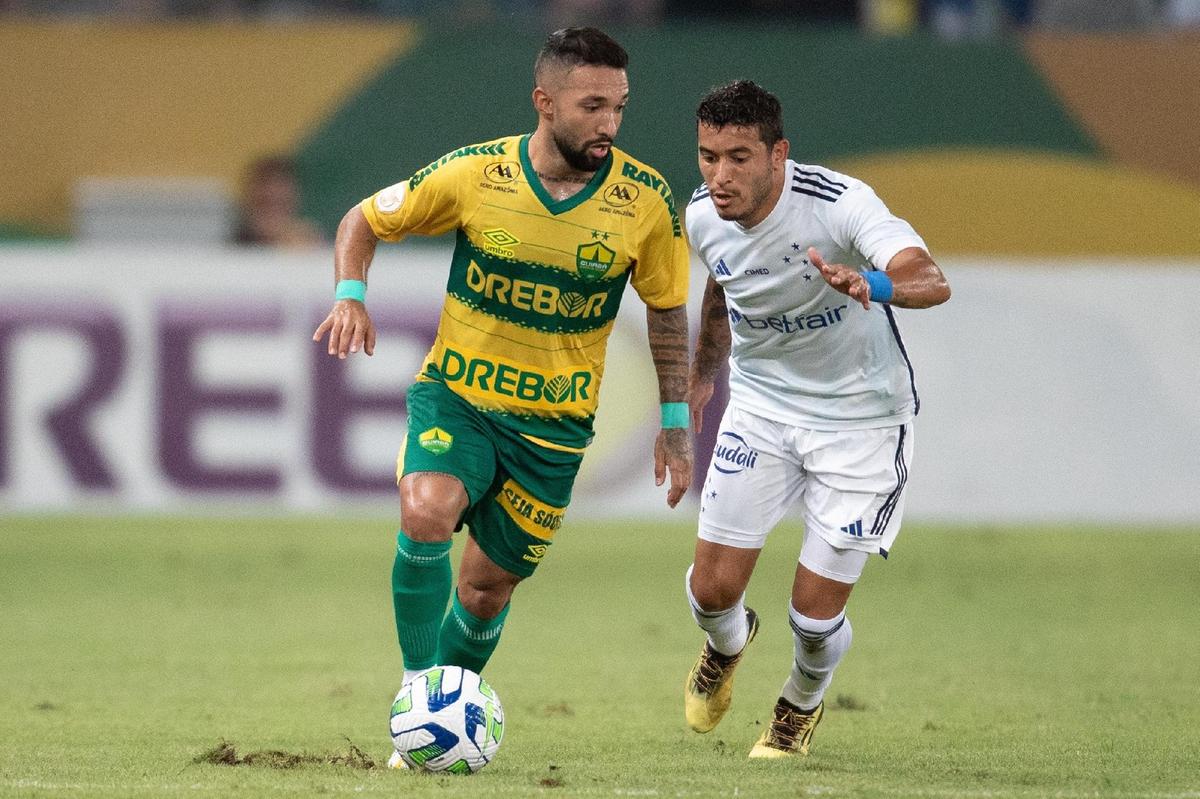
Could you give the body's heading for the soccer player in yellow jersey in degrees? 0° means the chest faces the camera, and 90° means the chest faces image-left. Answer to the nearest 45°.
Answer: approximately 0°

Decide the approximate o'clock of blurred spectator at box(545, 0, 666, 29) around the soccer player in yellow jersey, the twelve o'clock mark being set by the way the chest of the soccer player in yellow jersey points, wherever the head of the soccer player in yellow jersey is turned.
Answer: The blurred spectator is roughly at 6 o'clock from the soccer player in yellow jersey.

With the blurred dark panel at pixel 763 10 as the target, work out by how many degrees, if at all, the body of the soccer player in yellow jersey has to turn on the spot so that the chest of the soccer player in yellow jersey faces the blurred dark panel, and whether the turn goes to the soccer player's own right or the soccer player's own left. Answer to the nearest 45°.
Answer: approximately 180°

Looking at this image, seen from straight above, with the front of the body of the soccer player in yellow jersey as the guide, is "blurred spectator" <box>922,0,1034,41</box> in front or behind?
behind

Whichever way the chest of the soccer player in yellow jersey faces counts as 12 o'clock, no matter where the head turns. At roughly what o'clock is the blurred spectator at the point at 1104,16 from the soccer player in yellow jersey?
The blurred spectator is roughly at 7 o'clock from the soccer player in yellow jersey.

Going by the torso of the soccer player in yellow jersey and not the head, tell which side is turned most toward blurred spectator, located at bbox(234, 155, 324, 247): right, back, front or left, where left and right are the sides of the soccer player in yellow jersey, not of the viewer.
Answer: back
